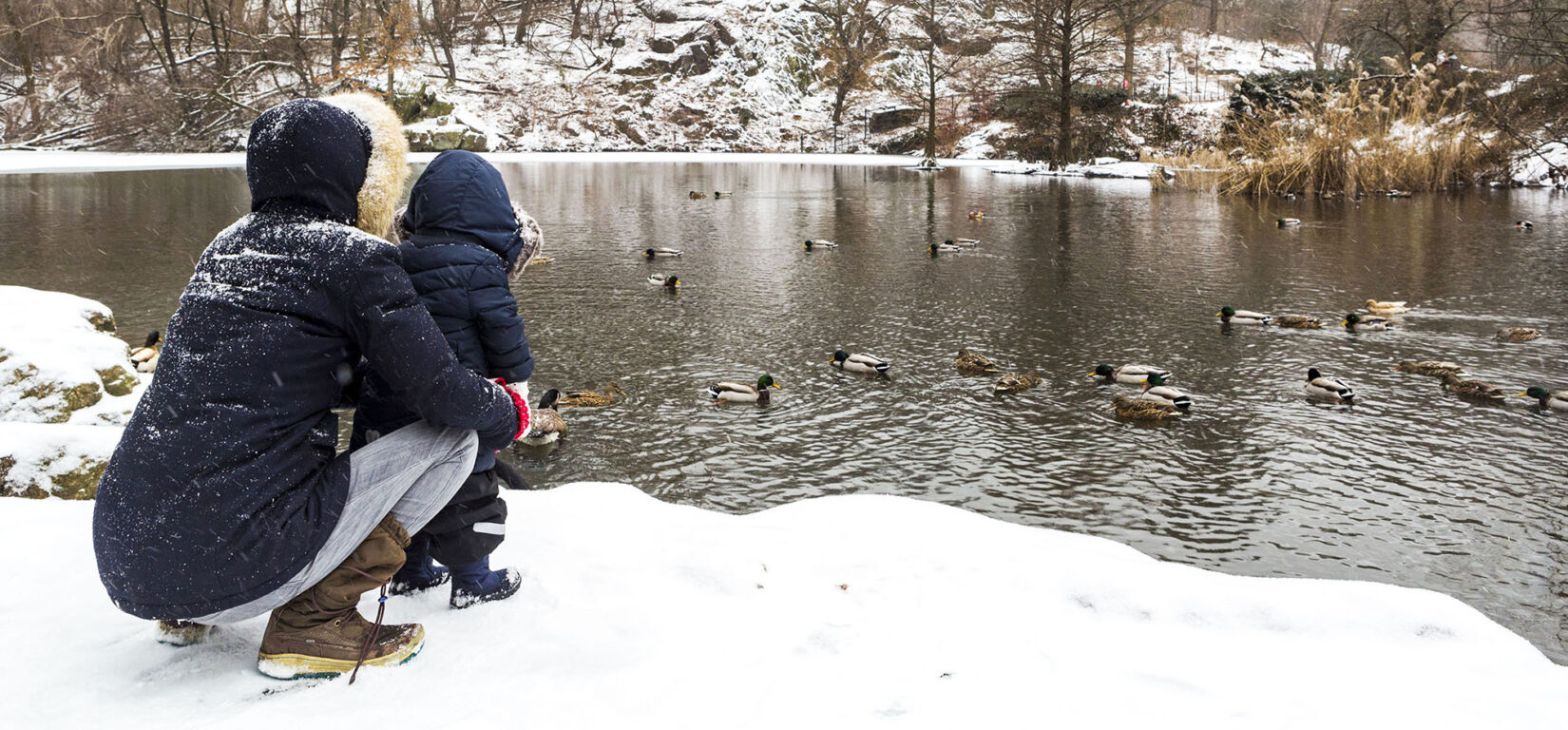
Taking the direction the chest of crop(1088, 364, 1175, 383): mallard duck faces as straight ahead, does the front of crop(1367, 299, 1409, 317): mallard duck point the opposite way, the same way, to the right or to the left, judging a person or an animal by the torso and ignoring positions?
the same way

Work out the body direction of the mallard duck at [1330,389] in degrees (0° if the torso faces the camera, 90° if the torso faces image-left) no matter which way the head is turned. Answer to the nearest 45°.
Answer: approximately 135°

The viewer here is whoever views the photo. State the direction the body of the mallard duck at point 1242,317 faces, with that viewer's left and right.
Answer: facing to the left of the viewer

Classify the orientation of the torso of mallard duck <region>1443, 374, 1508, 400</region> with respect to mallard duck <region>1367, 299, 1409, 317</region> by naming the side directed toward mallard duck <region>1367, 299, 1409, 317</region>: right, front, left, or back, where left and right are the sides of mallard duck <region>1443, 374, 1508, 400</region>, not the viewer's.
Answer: right

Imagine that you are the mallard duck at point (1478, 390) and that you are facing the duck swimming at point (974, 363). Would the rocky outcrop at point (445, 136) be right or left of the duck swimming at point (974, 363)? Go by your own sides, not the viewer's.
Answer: right

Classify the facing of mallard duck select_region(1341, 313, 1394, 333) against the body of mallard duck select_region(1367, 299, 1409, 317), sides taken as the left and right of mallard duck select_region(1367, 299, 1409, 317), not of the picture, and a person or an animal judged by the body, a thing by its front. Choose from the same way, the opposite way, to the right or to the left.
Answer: the same way

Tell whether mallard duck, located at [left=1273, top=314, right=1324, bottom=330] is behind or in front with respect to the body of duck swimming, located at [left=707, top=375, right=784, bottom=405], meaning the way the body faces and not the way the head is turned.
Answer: in front

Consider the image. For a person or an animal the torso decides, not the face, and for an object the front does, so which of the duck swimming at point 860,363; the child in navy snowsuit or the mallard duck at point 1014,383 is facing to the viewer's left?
the duck swimming

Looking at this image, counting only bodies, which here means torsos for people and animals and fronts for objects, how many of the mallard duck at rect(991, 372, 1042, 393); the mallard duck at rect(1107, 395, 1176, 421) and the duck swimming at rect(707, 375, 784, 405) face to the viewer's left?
1

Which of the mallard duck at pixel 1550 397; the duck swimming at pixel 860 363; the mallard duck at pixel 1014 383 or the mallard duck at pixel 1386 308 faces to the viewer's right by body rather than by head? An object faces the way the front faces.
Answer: the mallard duck at pixel 1014 383

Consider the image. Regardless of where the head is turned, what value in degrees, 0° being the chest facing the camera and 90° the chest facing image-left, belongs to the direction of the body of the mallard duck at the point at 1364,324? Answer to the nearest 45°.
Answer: approximately 90°

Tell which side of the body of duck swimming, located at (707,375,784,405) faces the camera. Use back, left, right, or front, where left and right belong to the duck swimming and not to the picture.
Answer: right

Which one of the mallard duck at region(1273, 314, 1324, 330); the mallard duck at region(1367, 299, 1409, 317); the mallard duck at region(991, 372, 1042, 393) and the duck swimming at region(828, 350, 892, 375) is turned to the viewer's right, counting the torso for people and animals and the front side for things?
the mallard duck at region(991, 372, 1042, 393)

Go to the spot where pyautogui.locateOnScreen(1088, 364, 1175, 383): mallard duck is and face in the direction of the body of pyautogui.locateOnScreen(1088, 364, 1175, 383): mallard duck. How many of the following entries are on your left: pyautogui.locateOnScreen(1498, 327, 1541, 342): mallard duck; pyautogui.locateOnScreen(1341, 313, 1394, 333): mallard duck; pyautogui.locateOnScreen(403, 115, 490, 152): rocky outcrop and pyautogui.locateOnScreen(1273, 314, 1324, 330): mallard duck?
0

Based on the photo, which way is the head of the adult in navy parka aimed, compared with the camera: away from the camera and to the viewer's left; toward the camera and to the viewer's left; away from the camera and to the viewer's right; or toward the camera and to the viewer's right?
away from the camera and to the viewer's right

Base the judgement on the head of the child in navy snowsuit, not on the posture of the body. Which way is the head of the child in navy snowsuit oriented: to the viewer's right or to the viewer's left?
to the viewer's right

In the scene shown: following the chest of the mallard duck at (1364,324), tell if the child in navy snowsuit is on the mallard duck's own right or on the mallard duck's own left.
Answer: on the mallard duck's own left
